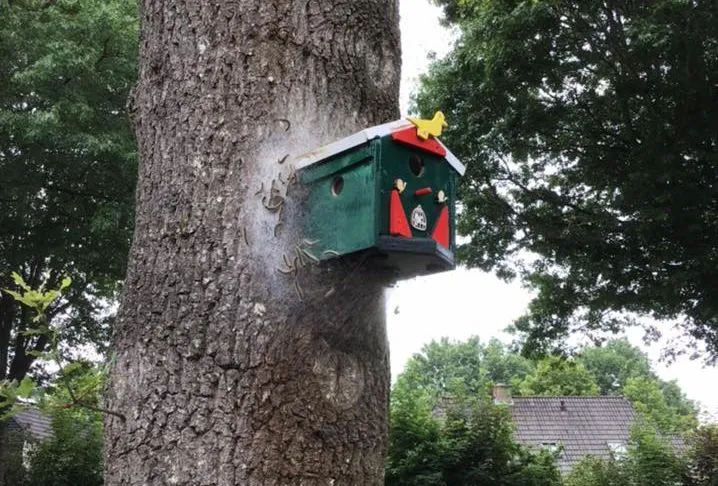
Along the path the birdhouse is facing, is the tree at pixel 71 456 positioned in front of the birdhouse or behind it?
behind

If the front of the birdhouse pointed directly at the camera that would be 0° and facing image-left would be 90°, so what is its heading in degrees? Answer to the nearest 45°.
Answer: approximately 315°

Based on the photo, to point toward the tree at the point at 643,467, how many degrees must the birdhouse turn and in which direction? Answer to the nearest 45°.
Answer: approximately 135° to its left

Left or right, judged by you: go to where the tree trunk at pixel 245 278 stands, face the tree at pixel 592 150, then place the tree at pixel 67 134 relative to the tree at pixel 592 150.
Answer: left

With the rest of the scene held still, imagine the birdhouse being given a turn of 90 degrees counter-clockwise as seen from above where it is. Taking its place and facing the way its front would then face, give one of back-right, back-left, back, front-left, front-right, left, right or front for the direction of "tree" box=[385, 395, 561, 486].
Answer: front-left

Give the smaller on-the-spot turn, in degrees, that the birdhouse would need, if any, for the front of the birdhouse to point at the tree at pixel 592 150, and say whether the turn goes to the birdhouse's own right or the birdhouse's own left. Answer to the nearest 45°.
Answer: approximately 135° to the birdhouse's own left

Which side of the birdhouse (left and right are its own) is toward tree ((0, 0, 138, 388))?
back
